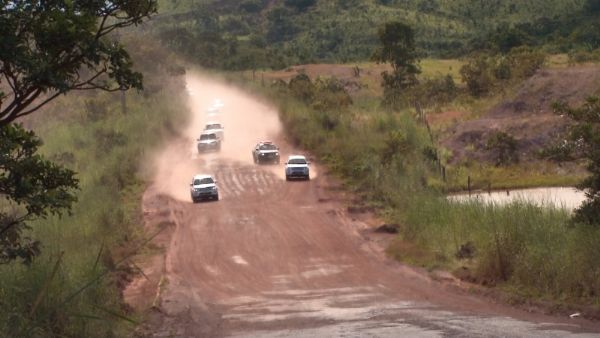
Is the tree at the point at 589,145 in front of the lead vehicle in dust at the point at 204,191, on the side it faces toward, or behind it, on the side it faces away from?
in front

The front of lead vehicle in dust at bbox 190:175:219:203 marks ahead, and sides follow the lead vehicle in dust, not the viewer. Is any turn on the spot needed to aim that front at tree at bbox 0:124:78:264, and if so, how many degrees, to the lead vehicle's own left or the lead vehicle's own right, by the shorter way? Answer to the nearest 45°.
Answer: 0° — it already faces it

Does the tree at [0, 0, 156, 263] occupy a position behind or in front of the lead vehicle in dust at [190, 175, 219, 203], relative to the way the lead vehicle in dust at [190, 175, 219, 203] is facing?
in front

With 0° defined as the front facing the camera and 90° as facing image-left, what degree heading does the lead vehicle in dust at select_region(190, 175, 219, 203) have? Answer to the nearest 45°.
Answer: approximately 0°
